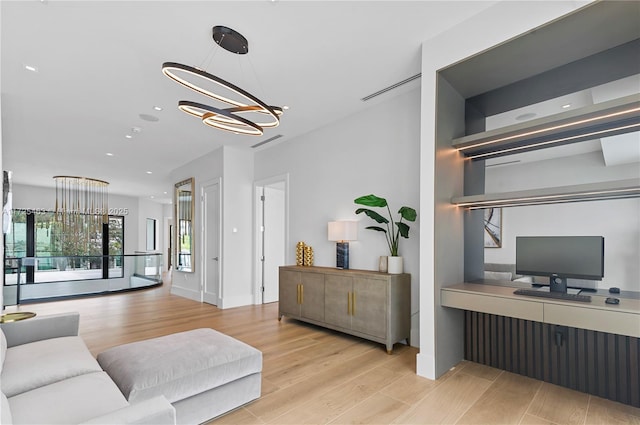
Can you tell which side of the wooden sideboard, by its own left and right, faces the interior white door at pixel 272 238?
right

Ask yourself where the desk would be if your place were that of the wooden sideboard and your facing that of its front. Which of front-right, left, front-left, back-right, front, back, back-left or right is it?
left

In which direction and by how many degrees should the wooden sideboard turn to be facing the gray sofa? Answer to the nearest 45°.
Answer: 0° — it already faces it

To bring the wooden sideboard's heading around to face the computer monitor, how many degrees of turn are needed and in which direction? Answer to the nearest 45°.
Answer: approximately 90° to its left
